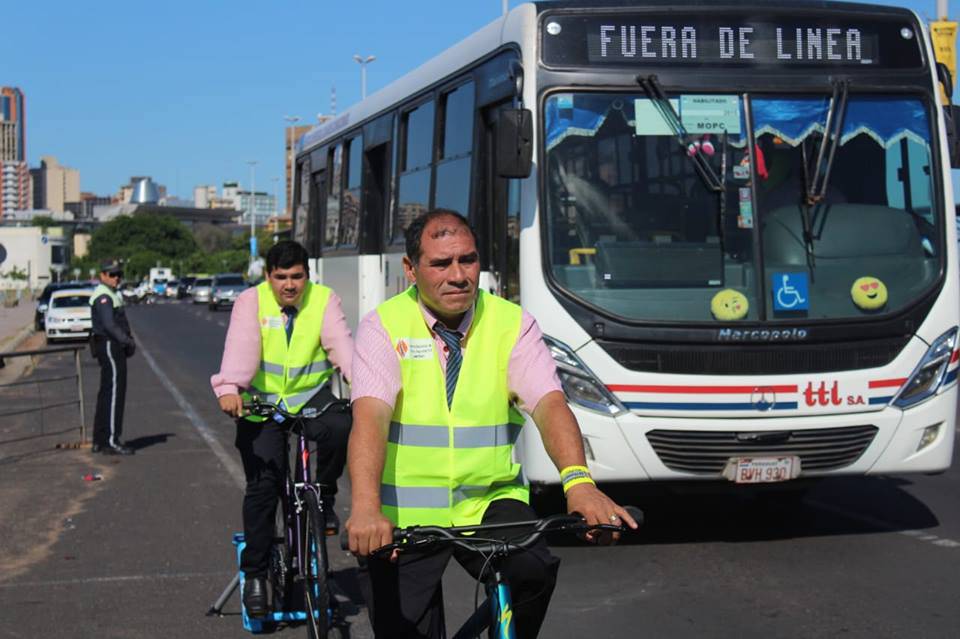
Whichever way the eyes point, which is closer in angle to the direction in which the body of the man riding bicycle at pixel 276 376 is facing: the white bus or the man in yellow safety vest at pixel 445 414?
the man in yellow safety vest

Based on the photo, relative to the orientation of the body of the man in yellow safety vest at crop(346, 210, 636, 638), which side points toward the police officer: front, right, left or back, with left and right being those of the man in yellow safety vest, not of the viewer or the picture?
back

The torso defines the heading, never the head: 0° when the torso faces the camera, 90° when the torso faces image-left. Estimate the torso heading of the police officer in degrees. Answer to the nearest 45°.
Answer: approximately 270°

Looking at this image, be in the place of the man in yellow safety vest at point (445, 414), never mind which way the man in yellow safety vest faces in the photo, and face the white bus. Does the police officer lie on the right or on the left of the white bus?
left

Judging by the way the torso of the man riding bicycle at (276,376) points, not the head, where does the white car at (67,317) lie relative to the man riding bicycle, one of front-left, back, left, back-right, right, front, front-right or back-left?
back

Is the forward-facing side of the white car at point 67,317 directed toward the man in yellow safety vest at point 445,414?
yes

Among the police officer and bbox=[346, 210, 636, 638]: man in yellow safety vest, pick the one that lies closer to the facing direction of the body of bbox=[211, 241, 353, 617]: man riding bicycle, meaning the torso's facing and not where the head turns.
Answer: the man in yellow safety vest
